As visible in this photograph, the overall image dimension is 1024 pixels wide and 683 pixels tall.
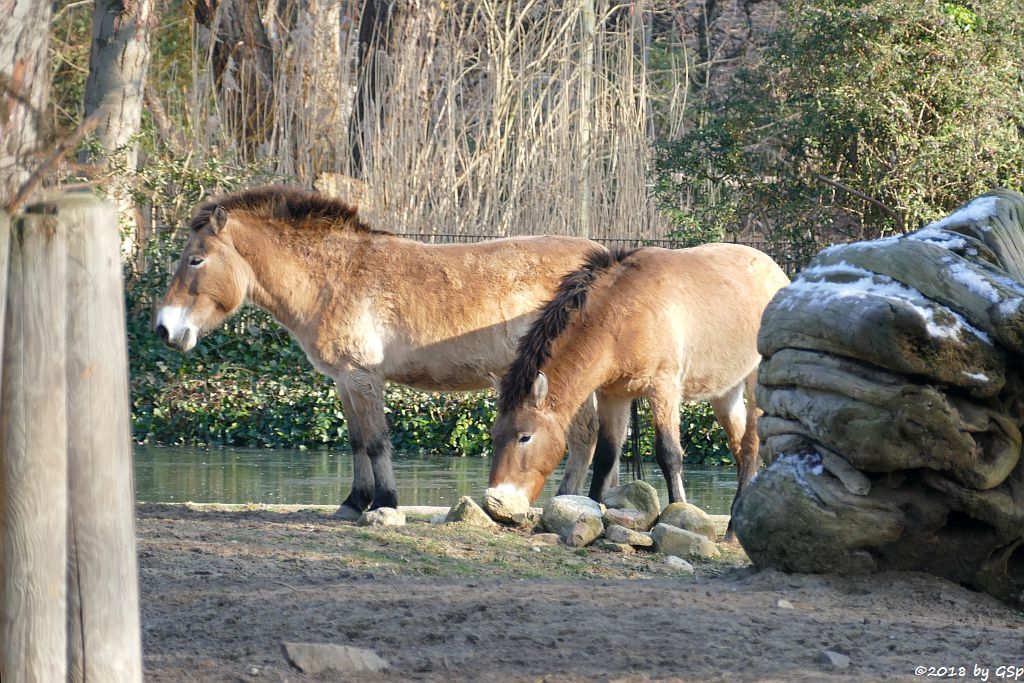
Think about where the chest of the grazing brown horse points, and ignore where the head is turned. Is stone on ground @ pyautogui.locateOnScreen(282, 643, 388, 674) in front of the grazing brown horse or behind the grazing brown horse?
in front

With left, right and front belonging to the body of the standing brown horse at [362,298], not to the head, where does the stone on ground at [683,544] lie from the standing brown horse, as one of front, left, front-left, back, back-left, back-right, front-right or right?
back-left

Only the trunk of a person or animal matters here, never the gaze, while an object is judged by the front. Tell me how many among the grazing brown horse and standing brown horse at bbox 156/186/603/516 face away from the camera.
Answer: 0

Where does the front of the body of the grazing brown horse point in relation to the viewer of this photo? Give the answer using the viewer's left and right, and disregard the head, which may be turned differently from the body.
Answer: facing the viewer and to the left of the viewer

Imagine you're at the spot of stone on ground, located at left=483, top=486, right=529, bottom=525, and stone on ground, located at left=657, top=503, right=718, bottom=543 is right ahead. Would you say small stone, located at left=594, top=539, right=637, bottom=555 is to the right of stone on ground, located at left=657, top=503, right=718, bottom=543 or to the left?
right

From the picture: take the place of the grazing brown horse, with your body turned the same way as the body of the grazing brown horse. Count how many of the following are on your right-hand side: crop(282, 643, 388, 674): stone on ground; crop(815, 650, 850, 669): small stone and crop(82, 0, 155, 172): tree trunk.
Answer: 1

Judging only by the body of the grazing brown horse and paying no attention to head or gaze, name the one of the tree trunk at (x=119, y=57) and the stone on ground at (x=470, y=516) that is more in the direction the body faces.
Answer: the stone on ground

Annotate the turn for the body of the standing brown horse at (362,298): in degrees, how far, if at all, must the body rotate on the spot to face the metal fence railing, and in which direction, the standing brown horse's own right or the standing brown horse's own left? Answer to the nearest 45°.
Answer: approximately 135° to the standing brown horse's own right

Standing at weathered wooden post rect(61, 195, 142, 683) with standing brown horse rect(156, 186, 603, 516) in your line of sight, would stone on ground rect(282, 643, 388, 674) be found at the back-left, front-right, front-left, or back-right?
front-right

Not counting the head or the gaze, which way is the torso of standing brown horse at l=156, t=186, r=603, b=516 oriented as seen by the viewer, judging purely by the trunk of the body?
to the viewer's left
